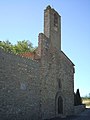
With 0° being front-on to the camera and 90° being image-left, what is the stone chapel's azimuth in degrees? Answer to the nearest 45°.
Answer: approximately 315°
